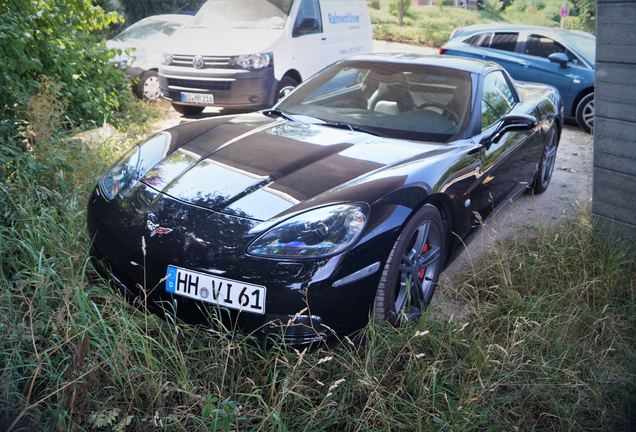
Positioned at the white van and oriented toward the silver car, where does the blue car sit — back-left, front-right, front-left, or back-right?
back-right

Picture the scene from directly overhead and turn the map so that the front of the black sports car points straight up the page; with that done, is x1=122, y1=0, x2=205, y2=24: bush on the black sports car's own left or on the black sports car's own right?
on the black sports car's own right

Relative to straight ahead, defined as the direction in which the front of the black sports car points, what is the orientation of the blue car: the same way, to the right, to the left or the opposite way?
to the left

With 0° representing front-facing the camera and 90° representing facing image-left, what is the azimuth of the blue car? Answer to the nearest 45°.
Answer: approximately 315°

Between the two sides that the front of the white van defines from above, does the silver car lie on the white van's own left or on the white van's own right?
on the white van's own right

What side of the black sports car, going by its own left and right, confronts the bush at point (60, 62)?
right

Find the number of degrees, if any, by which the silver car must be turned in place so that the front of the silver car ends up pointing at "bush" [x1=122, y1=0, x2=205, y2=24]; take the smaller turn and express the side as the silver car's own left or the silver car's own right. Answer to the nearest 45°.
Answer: approximately 135° to the silver car's own right

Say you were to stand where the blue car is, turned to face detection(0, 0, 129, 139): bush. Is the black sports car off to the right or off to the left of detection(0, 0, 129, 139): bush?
left

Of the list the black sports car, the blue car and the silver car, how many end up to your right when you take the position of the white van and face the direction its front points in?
1

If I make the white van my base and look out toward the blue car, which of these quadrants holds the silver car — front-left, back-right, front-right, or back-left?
back-left

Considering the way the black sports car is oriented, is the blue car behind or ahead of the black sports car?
behind

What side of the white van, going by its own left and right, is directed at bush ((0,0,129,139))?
front

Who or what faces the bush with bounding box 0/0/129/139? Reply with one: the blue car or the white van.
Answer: the white van

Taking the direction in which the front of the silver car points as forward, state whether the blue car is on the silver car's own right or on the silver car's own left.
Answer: on the silver car's own left
